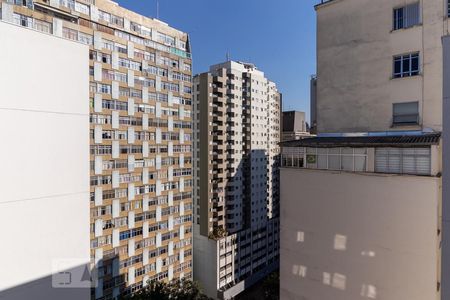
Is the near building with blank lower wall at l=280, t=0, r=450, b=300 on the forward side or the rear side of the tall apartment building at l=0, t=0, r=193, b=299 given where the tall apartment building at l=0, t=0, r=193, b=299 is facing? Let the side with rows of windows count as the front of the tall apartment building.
on the forward side

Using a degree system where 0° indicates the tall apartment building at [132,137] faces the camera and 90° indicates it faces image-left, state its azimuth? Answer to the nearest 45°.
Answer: approximately 315°
